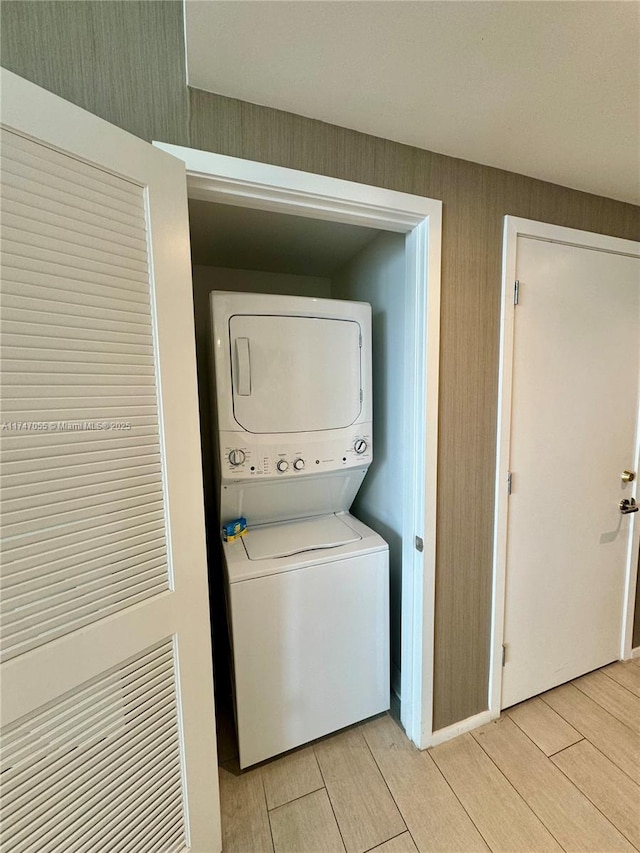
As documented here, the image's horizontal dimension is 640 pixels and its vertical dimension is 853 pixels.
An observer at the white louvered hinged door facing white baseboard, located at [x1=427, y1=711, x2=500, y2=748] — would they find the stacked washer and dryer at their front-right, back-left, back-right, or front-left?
front-left

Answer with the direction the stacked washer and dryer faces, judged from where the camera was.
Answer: facing the viewer and to the right of the viewer

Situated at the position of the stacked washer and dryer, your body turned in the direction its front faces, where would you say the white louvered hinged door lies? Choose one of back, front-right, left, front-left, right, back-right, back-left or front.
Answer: right

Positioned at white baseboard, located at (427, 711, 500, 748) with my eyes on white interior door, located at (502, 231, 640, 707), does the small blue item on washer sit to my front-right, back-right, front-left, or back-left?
back-left

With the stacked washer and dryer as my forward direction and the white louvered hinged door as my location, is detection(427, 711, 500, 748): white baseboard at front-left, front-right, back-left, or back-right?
front-right

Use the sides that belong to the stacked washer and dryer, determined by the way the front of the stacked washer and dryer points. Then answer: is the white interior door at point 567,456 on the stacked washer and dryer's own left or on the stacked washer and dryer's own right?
on the stacked washer and dryer's own left
